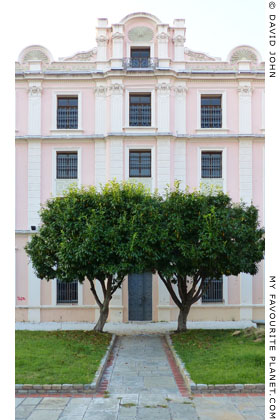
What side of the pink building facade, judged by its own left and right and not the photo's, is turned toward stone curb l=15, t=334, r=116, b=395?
front

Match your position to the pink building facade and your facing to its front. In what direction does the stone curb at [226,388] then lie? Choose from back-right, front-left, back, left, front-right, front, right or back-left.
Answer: front

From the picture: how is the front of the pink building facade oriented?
toward the camera

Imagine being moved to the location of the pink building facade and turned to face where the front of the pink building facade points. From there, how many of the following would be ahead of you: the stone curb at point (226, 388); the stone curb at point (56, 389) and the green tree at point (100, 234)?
3

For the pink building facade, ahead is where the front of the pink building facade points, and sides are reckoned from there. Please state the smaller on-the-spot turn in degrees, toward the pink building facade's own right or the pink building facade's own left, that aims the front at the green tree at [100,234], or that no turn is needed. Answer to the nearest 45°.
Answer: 0° — it already faces it

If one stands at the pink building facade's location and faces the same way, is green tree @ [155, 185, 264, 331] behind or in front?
in front
